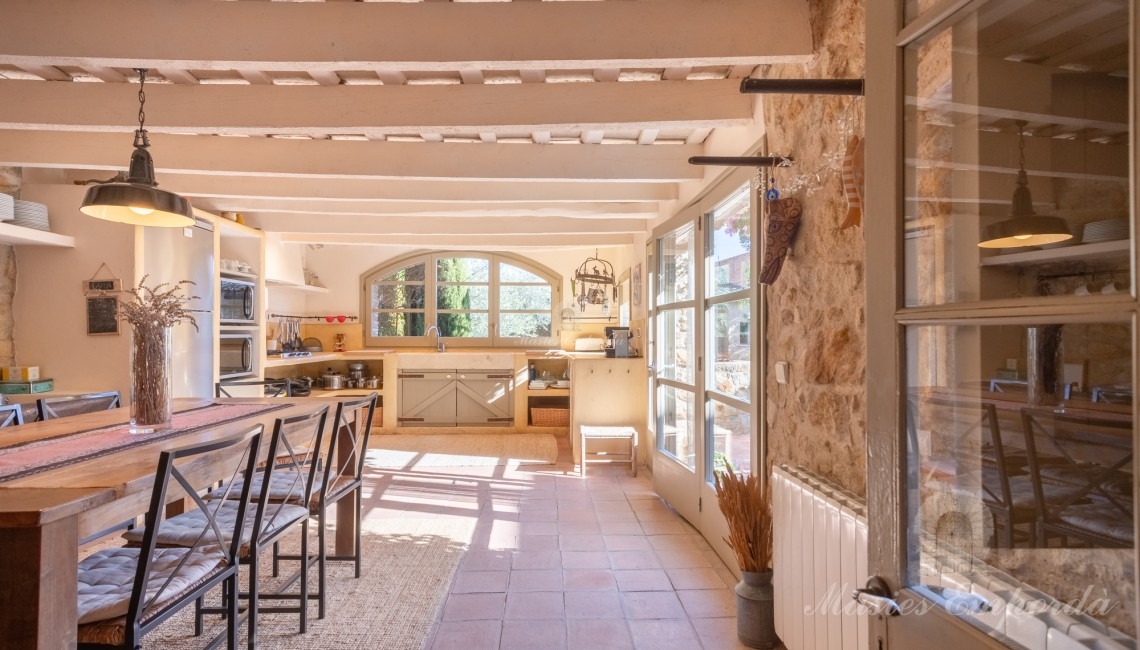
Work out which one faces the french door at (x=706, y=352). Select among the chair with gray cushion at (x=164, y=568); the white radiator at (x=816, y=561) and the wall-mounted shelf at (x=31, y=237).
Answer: the wall-mounted shelf

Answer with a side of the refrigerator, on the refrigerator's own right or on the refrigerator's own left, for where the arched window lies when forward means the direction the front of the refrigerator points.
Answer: on the refrigerator's own left

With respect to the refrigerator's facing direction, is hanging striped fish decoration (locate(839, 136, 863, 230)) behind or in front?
in front

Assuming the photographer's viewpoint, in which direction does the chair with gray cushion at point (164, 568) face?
facing away from the viewer and to the left of the viewer

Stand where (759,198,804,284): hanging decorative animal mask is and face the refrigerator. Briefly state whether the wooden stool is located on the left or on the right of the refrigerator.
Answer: right

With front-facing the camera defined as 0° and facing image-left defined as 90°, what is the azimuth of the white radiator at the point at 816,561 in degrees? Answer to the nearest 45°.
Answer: approximately 45°

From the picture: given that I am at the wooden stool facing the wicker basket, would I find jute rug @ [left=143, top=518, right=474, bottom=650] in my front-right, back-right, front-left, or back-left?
back-left

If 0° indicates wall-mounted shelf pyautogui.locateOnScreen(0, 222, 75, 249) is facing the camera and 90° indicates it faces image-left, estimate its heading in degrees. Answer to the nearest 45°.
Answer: approximately 315°

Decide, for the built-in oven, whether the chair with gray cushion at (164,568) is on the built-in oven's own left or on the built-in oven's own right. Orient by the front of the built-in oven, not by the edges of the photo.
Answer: on the built-in oven's own right

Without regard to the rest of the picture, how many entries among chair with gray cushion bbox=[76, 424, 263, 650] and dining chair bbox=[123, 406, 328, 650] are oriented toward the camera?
0

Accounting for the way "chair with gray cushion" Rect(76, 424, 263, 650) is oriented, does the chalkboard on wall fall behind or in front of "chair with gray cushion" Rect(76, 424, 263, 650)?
in front

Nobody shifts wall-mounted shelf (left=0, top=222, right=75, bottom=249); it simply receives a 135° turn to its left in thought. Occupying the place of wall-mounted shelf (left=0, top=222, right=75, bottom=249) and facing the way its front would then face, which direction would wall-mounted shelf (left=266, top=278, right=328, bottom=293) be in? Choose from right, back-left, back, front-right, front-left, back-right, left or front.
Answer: front-right

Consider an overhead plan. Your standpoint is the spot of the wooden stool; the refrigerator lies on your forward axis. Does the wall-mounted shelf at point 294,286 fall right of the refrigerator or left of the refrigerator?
right

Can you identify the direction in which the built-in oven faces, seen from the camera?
facing the viewer and to the right of the viewer

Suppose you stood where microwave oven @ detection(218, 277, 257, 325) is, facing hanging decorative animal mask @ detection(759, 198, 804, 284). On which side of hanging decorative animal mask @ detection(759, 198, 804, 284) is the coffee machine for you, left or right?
left
